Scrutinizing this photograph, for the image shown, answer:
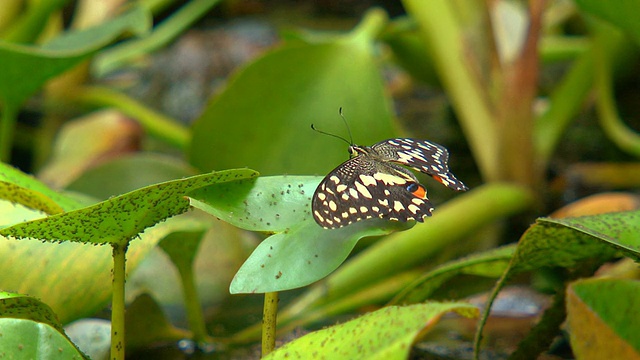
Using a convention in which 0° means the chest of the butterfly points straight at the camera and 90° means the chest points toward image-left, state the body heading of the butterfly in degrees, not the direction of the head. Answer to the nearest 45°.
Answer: approximately 135°
